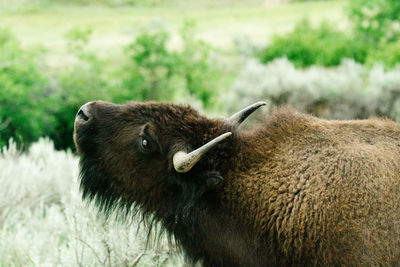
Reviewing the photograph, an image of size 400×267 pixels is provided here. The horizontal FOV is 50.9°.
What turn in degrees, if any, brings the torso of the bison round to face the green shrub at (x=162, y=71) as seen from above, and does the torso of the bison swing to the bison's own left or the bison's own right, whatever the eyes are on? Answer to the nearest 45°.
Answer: approximately 90° to the bison's own right

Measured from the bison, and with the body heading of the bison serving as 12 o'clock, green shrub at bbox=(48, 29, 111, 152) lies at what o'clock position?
The green shrub is roughly at 2 o'clock from the bison.

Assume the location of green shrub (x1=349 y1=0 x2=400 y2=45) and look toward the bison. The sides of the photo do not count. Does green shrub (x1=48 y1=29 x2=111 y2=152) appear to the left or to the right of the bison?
right

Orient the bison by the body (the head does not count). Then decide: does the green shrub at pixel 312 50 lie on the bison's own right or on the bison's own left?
on the bison's own right

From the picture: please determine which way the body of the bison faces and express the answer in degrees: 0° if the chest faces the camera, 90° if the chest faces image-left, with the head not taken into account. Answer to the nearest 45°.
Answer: approximately 90°

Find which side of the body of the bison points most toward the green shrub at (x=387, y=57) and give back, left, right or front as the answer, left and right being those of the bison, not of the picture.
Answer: right

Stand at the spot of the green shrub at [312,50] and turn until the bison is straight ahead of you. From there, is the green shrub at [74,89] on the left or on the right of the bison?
right

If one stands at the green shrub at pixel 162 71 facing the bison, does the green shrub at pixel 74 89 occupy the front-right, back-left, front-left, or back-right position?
front-right

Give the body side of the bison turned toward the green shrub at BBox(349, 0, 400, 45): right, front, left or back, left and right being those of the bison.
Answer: right
